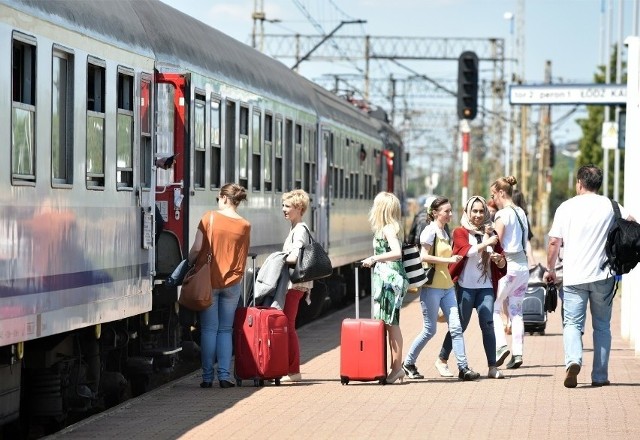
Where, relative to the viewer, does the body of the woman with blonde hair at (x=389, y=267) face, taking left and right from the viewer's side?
facing to the left of the viewer

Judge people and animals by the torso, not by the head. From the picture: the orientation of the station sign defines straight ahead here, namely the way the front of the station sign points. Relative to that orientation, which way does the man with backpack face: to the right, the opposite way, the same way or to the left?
the opposite way

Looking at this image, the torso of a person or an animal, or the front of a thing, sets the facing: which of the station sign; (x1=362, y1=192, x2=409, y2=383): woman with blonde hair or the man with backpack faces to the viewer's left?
the woman with blonde hair

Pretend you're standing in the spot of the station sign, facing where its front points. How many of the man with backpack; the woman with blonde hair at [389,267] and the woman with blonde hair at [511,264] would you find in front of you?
3

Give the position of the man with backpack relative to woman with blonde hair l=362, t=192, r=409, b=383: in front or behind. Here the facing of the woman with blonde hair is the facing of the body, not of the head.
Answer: behind

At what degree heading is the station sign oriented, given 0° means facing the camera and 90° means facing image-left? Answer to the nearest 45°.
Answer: approximately 0°

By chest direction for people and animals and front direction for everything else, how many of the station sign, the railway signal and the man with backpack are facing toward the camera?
2

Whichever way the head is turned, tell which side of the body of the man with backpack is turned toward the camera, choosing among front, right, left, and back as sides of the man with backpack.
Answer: back

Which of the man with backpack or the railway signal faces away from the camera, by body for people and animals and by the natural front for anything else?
the man with backpack

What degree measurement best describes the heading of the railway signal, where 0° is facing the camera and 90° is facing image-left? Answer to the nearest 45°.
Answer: approximately 0°

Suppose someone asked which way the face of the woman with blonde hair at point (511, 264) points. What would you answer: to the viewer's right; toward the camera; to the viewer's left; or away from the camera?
to the viewer's left

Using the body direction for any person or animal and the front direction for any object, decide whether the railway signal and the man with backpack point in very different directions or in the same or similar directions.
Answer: very different directions
